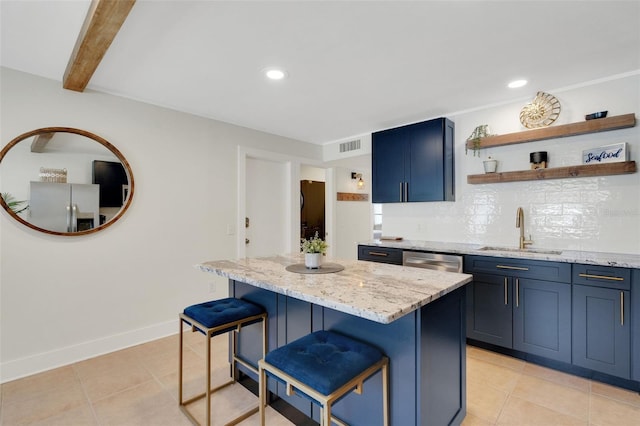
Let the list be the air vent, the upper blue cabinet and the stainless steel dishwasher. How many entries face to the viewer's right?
0

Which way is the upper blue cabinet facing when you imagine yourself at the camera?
facing the viewer and to the left of the viewer

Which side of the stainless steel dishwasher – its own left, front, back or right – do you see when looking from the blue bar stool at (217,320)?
front

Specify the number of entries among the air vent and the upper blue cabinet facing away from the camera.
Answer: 0

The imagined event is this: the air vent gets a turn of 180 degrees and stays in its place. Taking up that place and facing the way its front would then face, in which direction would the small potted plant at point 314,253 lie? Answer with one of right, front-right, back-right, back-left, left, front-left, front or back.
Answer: back-right

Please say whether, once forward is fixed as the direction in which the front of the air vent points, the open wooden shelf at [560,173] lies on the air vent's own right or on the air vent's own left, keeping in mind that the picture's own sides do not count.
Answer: on the air vent's own left

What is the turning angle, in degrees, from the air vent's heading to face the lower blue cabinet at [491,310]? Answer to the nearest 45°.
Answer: approximately 90° to its left

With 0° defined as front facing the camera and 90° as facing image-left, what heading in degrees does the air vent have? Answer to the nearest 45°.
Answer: approximately 45°
